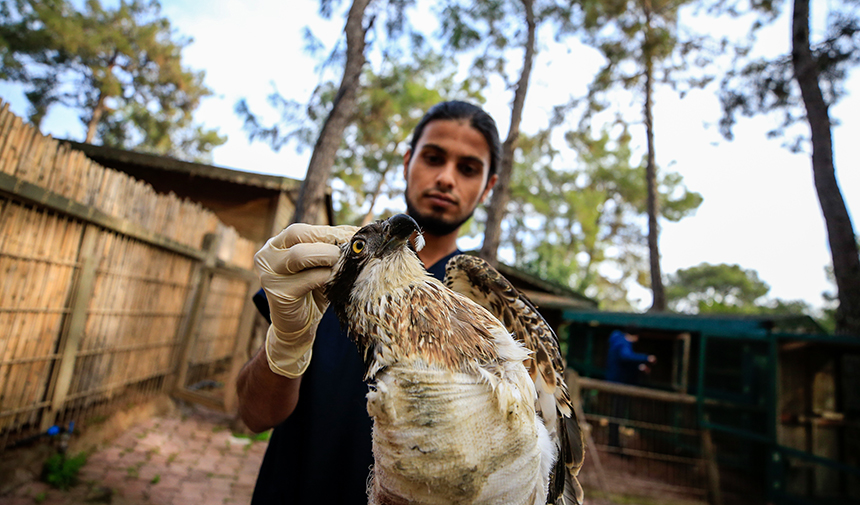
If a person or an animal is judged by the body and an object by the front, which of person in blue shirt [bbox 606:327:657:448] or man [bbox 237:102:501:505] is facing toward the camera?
the man

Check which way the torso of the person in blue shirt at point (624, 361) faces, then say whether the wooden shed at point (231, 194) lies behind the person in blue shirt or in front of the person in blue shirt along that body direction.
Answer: behind

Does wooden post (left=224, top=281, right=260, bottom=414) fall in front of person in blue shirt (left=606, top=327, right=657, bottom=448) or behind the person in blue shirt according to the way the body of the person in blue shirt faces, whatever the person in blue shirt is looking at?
behind

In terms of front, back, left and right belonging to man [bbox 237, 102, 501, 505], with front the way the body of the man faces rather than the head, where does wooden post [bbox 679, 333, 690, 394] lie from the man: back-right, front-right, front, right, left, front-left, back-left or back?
back-left

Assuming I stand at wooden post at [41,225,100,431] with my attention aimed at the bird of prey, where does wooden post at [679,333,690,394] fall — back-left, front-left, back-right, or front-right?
front-left

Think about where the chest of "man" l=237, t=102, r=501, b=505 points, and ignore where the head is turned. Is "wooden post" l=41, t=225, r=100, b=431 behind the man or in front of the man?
behind

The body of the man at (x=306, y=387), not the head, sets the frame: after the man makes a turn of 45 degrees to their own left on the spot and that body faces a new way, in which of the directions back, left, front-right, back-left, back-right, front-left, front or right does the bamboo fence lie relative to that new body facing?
back

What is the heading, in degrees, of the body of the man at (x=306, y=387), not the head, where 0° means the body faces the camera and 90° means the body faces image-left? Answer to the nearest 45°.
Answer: approximately 0°

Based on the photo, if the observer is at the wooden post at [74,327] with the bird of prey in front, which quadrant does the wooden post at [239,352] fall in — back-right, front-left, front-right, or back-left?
back-left

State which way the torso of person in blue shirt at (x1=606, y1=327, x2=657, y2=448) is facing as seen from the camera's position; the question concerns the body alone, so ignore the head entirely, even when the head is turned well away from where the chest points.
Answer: to the viewer's right

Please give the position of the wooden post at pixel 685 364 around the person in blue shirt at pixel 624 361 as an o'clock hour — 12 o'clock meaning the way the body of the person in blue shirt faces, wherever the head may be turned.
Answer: The wooden post is roughly at 11 o'clock from the person in blue shirt.

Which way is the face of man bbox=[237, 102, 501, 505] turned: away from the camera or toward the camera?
toward the camera
